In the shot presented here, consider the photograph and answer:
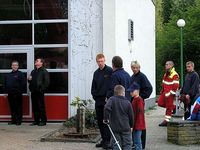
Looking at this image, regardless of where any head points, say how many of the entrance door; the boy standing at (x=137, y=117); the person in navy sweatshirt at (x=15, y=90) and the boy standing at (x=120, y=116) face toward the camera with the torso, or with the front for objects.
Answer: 2

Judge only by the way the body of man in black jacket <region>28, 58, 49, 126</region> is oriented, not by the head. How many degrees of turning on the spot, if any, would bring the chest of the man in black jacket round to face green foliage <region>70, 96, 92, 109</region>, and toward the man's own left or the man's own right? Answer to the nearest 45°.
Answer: approximately 90° to the man's own left

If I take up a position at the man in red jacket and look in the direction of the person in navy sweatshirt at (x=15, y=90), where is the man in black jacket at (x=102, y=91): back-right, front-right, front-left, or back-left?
front-left

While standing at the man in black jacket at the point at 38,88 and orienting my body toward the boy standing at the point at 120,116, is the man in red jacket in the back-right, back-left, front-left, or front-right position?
front-left

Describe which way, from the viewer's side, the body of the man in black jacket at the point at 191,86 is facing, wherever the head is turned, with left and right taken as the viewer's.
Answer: facing the viewer and to the left of the viewer

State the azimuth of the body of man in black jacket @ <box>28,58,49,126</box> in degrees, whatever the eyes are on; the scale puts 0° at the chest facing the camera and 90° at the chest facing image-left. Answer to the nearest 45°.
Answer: approximately 45°

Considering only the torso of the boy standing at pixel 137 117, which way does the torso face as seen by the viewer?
to the viewer's left

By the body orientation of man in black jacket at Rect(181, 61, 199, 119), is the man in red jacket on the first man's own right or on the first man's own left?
on the first man's own right

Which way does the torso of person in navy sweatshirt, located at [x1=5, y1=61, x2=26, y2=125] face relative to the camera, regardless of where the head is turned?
toward the camera

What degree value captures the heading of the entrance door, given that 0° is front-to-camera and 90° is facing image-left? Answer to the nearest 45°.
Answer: approximately 0°

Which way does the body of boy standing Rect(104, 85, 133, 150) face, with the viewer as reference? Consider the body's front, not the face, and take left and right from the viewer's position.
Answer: facing away from the viewer

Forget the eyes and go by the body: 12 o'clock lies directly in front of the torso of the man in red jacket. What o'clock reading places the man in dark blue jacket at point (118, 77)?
The man in dark blue jacket is roughly at 11 o'clock from the man in red jacket.

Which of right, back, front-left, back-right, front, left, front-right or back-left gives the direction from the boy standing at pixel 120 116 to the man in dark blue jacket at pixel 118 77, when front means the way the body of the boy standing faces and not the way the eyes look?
front

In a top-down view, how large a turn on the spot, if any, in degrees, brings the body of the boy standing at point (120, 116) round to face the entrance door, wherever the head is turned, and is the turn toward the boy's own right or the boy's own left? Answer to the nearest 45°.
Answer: approximately 45° to the boy's own left
